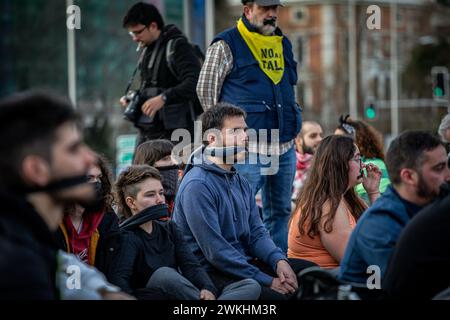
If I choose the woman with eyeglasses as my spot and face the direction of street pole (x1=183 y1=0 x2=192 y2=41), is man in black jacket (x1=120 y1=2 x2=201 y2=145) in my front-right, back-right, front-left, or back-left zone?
front-left

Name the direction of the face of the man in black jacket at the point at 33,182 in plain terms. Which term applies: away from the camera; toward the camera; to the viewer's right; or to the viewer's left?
to the viewer's right

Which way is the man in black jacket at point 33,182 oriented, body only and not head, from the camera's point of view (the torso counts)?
to the viewer's right

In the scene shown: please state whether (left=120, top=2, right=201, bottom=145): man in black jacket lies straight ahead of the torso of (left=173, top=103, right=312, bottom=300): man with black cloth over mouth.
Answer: no

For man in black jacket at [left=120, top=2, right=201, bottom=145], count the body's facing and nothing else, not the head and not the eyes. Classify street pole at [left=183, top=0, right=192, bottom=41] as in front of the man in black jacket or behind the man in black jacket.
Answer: behind

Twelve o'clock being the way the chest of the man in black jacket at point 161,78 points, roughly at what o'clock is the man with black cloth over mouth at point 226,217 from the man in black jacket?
The man with black cloth over mouth is roughly at 10 o'clock from the man in black jacket.

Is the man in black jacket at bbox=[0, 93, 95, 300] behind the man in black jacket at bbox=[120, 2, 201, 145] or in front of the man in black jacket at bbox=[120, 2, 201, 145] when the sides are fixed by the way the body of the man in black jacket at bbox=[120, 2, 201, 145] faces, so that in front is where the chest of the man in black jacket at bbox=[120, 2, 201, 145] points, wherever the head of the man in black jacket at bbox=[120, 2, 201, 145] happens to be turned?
in front

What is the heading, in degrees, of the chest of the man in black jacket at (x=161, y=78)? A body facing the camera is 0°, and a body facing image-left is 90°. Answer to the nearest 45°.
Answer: approximately 45°

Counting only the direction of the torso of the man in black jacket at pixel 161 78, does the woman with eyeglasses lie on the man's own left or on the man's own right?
on the man's own left
